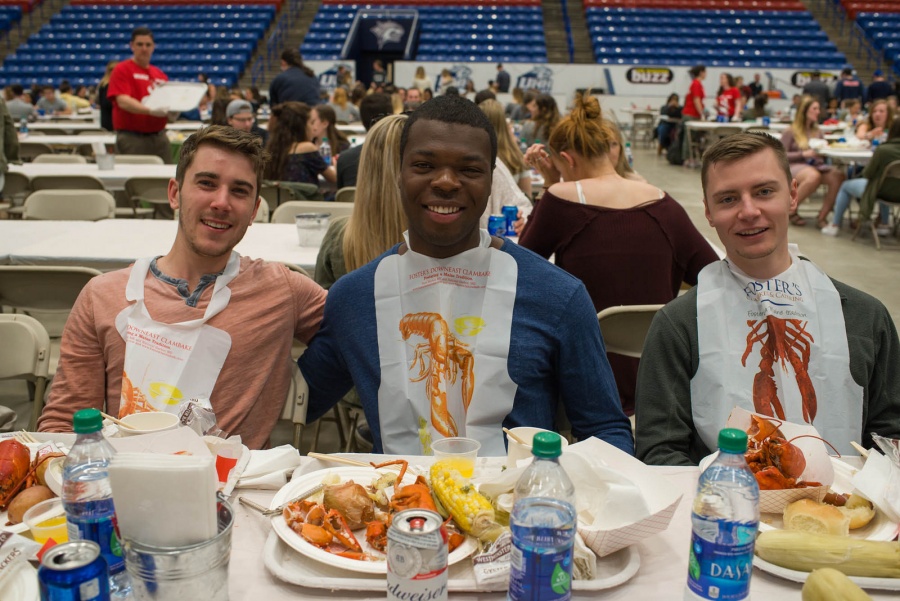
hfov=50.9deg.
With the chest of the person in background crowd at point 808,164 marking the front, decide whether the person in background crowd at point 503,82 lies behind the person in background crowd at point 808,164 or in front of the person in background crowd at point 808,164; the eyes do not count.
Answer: behind

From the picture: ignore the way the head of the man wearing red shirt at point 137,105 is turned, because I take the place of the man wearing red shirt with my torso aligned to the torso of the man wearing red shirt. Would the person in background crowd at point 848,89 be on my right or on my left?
on my left

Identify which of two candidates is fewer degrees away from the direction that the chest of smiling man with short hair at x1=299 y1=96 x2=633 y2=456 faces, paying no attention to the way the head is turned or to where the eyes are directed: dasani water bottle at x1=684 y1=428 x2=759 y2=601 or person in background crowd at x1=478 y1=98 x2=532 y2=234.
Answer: the dasani water bottle

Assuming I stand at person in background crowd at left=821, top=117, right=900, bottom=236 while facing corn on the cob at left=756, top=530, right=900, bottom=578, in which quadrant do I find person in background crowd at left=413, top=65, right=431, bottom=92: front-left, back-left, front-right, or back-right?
back-right

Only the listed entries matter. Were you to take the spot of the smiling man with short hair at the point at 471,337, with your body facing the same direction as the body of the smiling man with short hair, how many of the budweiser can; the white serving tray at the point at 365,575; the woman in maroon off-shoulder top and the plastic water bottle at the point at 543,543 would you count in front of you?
3

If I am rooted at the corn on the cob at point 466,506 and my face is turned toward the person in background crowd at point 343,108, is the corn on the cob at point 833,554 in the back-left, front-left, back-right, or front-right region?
back-right

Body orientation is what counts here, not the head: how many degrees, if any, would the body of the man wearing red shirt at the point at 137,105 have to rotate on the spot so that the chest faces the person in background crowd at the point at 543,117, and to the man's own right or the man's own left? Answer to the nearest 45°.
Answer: approximately 45° to the man's own left

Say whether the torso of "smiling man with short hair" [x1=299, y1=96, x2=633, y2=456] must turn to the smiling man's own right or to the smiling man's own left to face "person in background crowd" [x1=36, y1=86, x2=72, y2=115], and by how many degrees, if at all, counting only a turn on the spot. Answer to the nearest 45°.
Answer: approximately 135° to the smiling man's own right

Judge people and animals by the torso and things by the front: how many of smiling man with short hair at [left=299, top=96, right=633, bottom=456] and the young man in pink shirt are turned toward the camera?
2

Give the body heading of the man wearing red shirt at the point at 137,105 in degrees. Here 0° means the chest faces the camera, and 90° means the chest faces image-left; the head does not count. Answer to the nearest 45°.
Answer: approximately 315°

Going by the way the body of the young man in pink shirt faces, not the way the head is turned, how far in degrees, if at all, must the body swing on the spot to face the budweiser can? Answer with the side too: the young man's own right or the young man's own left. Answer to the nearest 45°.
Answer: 0° — they already face it
